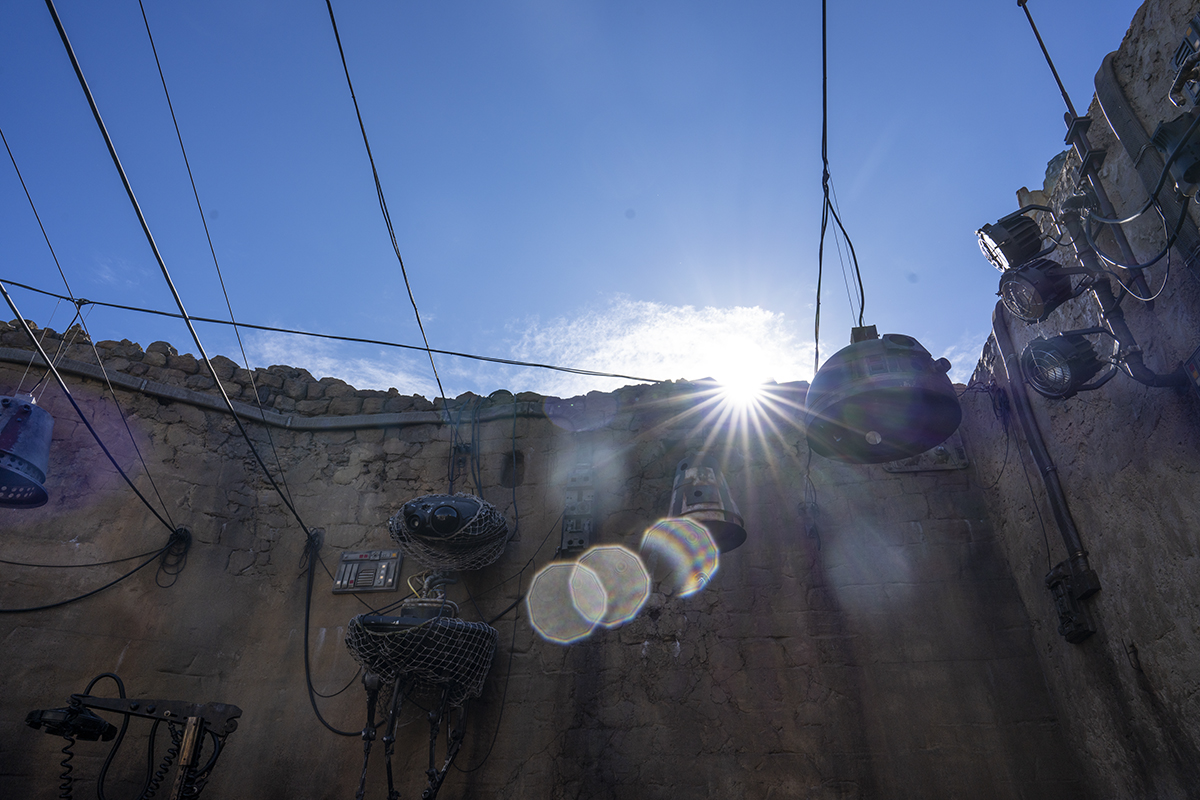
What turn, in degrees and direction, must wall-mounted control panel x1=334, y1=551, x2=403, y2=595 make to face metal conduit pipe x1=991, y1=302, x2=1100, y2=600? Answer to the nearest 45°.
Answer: approximately 45° to its left

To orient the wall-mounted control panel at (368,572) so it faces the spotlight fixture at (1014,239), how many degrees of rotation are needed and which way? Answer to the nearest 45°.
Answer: approximately 45° to its left

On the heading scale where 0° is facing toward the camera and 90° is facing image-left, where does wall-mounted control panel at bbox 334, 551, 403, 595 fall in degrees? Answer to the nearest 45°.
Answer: approximately 0°

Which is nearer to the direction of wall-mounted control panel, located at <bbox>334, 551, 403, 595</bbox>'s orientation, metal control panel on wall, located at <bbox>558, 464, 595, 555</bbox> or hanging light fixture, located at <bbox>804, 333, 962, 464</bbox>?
the hanging light fixture

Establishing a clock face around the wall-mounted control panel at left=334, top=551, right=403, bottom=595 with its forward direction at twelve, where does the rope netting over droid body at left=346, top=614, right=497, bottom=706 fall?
The rope netting over droid body is roughly at 11 o'clock from the wall-mounted control panel.

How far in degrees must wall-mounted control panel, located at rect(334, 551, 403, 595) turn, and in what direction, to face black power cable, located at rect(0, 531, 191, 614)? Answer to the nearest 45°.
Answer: approximately 90° to its right

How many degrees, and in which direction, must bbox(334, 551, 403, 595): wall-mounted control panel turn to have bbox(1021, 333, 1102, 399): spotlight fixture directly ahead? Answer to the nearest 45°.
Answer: approximately 45° to its left

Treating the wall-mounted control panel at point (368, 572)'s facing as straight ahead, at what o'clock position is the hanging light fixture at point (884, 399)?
The hanging light fixture is roughly at 11 o'clock from the wall-mounted control panel.

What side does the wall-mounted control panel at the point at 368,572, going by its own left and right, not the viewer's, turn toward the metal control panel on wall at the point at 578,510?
left

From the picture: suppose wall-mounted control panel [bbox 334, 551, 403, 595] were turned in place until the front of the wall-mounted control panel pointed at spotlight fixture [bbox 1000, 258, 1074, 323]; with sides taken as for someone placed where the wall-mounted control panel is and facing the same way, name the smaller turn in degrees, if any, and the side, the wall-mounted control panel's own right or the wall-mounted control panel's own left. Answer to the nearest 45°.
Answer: approximately 45° to the wall-mounted control panel's own left
